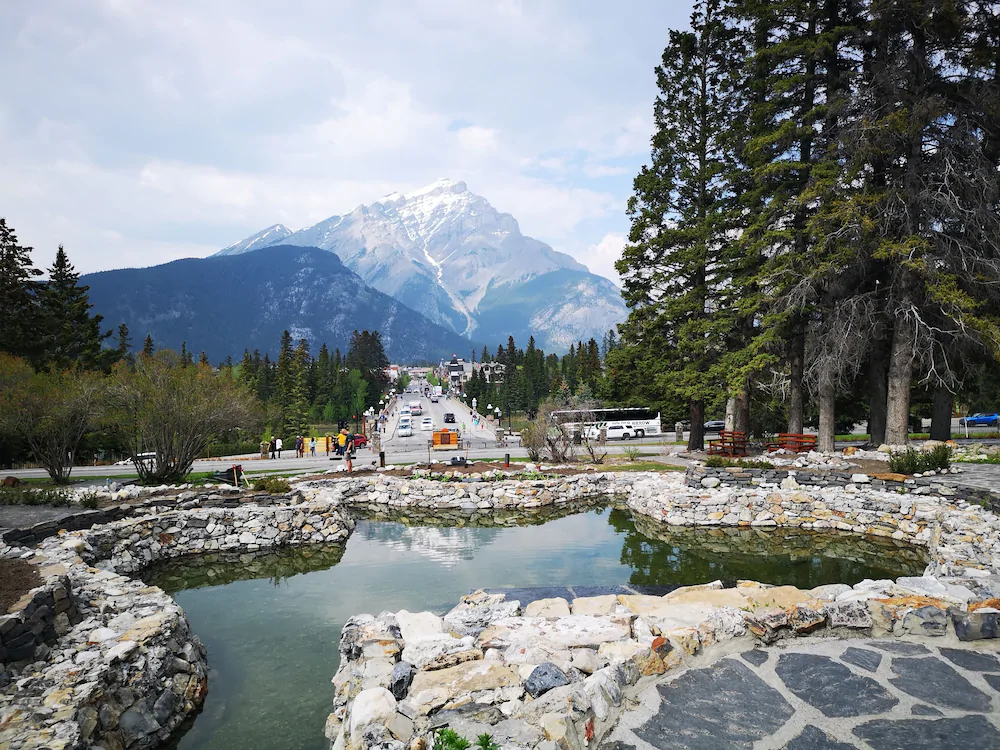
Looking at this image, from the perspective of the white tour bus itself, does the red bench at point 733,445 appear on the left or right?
on its left

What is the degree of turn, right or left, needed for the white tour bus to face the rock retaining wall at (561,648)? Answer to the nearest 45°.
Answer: approximately 90° to its left

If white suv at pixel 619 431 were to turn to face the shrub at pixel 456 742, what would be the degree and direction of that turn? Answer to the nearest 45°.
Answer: approximately 90° to its left
